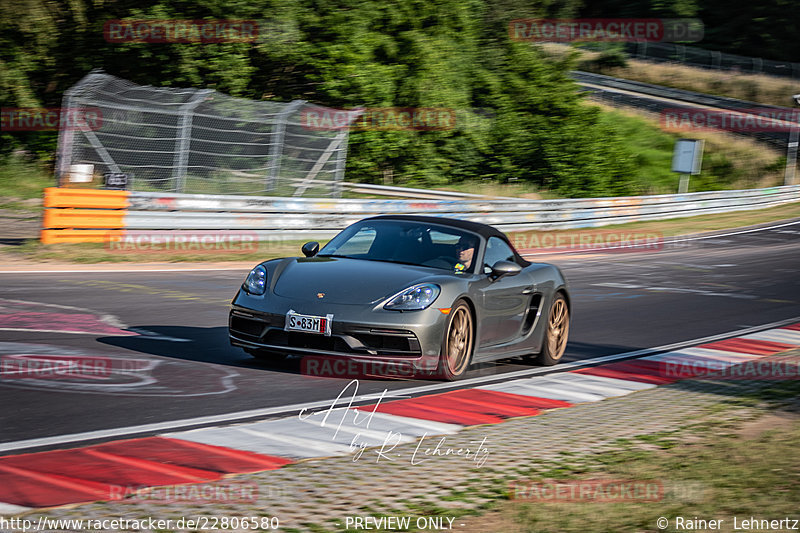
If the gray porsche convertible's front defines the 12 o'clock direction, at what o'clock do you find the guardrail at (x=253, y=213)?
The guardrail is roughly at 4 o'clock from the gray porsche convertible.

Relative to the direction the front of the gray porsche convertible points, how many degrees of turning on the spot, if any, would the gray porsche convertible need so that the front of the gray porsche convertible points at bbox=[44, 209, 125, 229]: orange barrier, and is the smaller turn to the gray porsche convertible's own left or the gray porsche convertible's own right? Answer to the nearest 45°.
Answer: approximately 90° to the gray porsche convertible's own right

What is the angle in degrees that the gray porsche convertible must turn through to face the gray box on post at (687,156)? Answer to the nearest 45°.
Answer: approximately 135° to its right

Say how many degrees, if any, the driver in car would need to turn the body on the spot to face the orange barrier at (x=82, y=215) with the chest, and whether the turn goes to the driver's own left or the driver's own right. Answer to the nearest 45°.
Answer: approximately 90° to the driver's own right

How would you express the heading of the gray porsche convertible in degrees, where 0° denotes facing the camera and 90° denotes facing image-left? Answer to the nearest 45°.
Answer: approximately 45°

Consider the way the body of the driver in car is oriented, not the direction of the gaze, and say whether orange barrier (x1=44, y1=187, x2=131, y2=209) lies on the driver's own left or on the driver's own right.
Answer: on the driver's own right

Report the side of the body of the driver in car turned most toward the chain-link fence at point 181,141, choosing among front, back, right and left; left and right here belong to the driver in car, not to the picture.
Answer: right

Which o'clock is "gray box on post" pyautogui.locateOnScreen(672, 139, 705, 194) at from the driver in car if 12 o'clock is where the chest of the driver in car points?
The gray box on post is roughly at 5 o'clock from the driver in car.

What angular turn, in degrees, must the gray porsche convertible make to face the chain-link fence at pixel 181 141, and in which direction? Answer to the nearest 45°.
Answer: approximately 135° to its right

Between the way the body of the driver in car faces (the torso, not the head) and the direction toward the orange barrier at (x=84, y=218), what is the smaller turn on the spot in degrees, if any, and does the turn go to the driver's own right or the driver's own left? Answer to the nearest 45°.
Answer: approximately 90° to the driver's own right

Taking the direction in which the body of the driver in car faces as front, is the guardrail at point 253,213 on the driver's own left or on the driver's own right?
on the driver's own right

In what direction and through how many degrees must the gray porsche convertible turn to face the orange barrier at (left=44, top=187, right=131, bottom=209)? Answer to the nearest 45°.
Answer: approximately 90° to its right

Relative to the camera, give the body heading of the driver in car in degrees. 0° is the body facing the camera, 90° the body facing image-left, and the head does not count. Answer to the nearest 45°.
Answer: approximately 45°
